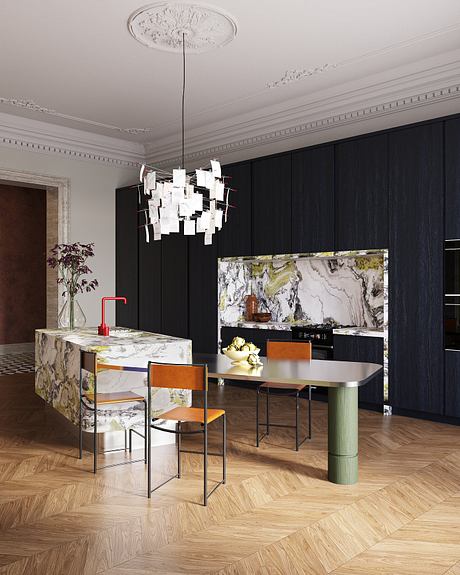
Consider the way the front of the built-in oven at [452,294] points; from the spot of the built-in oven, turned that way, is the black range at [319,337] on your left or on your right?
on your right

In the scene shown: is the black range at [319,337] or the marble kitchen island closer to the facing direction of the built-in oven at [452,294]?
the marble kitchen island

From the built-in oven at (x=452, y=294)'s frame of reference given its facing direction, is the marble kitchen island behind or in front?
in front

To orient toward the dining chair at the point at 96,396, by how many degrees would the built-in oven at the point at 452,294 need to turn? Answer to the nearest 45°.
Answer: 0° — it already faces it

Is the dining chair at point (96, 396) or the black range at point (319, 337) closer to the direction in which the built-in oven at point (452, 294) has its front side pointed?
the dining chair

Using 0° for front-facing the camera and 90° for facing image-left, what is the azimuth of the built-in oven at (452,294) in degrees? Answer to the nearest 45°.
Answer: approximately 45°

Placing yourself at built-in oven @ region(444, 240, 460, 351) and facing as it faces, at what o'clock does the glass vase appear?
The glass vase is roughly at 1 o'clock from the built-in oven.

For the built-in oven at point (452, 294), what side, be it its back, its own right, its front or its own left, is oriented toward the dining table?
front

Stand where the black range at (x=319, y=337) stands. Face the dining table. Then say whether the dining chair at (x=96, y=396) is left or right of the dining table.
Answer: right
